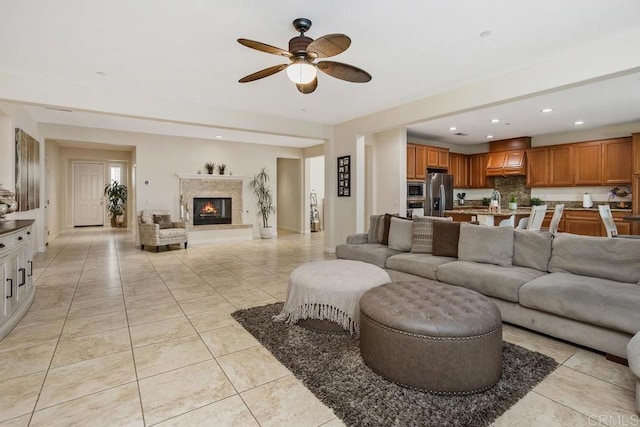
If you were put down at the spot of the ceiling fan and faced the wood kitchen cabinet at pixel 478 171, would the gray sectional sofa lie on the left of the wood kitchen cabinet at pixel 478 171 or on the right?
right

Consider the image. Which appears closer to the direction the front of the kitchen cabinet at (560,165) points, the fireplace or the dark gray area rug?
the dark gray area rug

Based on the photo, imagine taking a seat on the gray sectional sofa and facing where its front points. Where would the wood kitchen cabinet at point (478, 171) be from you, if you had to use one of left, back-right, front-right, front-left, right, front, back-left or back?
back-right

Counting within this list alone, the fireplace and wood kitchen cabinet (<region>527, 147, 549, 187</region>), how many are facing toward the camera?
2

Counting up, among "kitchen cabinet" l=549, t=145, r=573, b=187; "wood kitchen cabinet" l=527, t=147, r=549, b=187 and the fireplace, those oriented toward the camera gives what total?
3

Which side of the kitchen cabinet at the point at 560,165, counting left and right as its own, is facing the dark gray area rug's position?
front

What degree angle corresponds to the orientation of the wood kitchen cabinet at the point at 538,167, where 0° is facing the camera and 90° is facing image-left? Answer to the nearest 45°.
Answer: approximately 0°

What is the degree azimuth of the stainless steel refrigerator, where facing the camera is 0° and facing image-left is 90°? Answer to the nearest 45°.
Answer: approximately 315°

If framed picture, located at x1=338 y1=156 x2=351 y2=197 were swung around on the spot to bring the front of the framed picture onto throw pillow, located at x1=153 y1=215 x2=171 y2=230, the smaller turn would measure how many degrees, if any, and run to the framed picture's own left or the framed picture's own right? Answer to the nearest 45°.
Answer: approximately 45° to the framed picture's own right

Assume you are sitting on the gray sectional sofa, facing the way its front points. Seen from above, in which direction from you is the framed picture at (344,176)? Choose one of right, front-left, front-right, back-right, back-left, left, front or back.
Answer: right

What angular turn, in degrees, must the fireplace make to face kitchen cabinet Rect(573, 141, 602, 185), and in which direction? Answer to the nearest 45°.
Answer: approximately 45° to its left

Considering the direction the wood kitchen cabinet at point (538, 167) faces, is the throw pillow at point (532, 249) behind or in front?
in front

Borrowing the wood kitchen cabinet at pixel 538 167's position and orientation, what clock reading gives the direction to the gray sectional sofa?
The gray sectional sofa is roughly at 12 o'clock from the wood kitchen cabinet.

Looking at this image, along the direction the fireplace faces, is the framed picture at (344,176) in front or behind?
in front
